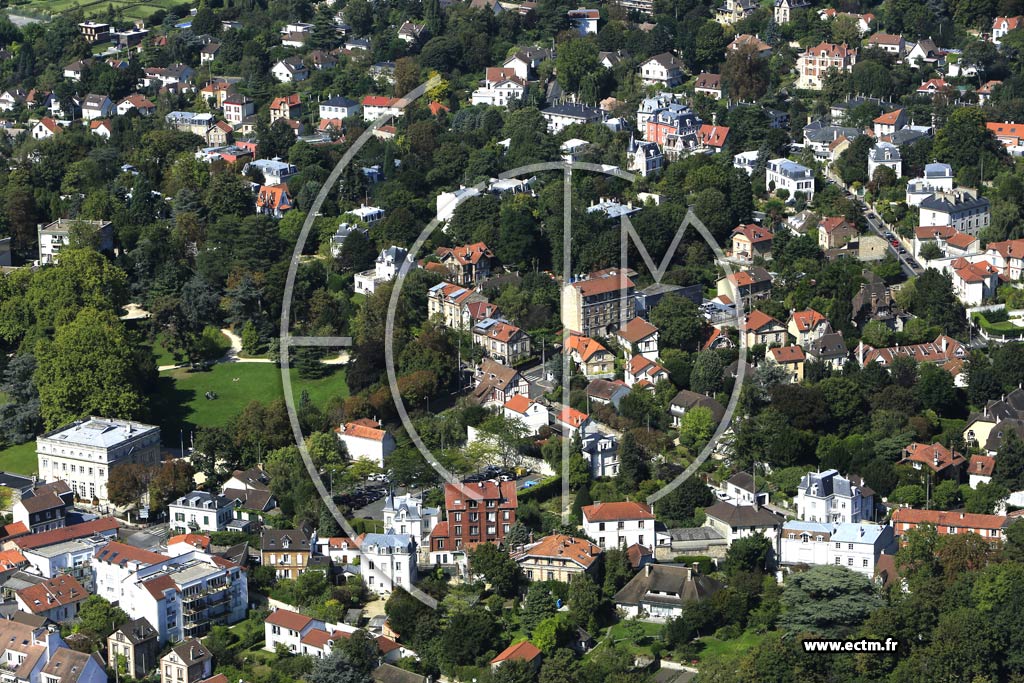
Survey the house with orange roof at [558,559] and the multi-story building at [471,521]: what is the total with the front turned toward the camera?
2

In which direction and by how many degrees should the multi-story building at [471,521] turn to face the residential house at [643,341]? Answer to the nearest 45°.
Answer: approximately 135° to its left

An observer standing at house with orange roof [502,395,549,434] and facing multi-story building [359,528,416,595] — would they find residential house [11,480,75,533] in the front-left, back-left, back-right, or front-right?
front-right

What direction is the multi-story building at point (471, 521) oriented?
toward the camera

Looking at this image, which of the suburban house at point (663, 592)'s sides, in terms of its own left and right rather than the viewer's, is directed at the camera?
front

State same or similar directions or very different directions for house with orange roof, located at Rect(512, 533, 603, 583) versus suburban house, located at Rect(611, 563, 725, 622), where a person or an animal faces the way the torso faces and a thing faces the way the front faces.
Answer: same or similar directions

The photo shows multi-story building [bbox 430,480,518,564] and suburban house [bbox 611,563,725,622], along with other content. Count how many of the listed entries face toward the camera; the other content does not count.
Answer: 2

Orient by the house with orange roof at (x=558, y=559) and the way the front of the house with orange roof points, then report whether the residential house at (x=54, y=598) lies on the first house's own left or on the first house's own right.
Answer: on the first house's own right

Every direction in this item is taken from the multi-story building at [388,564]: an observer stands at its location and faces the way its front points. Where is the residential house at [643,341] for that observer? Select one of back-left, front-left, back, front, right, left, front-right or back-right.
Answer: back-left

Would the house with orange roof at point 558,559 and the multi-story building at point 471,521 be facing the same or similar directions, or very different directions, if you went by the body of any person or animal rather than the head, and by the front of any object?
same or similar directions

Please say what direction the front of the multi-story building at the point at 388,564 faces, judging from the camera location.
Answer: facing the viewer

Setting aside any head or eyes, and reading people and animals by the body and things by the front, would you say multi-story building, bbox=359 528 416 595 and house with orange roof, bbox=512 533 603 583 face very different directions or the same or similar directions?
same or similar directions

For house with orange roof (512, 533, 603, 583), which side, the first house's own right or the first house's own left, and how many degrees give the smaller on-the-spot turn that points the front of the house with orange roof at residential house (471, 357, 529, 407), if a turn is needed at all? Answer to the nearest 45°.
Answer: approximately 180°

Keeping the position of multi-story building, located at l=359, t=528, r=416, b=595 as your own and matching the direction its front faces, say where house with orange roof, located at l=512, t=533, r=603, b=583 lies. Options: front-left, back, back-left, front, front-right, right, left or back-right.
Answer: left

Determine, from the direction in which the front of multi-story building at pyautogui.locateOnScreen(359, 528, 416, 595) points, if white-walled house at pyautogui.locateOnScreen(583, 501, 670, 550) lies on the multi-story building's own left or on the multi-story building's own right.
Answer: on the multi-story building's own left

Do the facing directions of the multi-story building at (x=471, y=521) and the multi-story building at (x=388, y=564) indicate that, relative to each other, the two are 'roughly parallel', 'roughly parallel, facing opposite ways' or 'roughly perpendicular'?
roughly parallel
